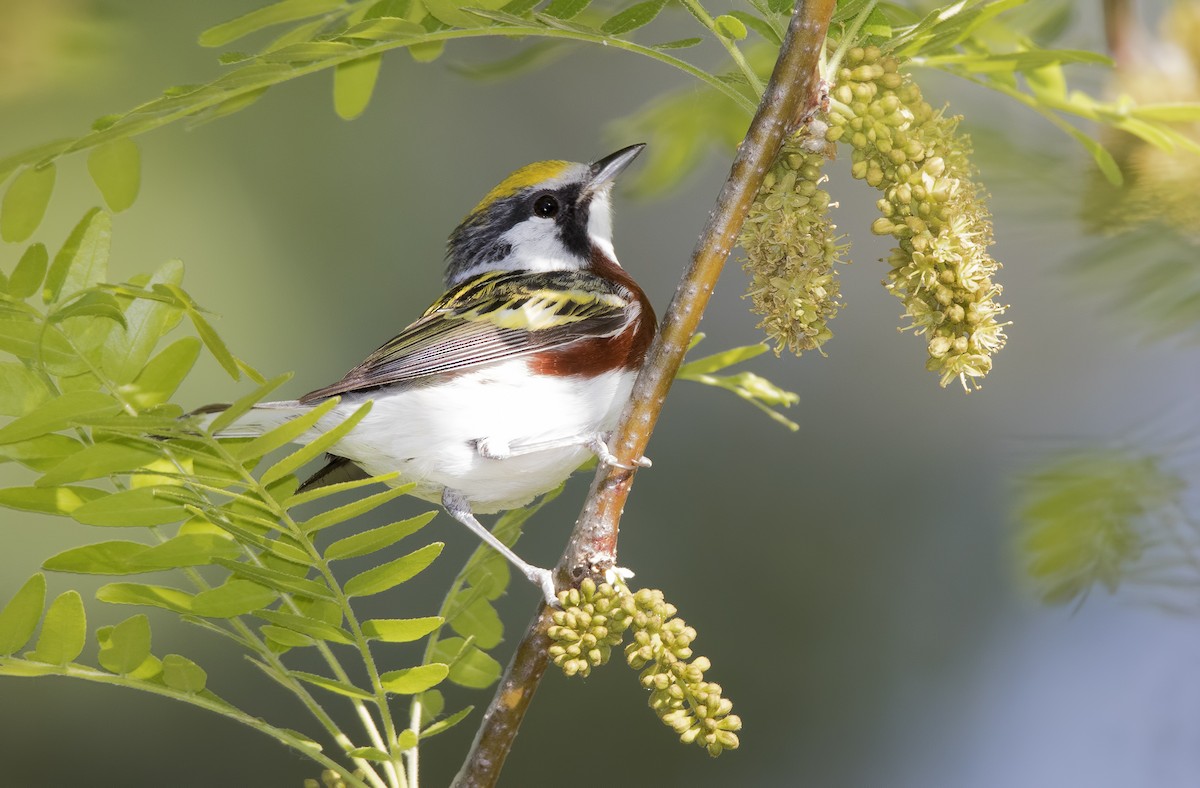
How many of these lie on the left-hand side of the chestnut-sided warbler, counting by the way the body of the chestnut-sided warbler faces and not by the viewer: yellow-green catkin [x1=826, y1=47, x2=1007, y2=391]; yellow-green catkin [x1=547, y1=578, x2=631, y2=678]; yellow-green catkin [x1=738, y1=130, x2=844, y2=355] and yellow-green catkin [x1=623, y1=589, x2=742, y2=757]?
0

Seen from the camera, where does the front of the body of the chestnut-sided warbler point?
to the viewer's right

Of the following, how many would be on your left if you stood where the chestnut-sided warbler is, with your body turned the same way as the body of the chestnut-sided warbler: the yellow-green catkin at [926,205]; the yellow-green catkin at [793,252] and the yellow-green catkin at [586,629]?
0

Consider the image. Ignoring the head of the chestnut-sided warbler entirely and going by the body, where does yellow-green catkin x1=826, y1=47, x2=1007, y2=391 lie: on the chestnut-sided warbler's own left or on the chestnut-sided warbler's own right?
on the chestnut-sided warbler's own right
